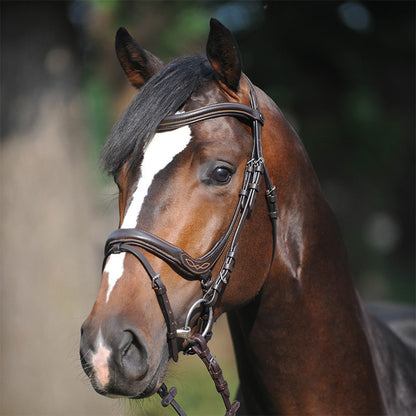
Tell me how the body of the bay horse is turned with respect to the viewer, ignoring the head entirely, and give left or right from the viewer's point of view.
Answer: facing the viewer and to the left of the viewer
